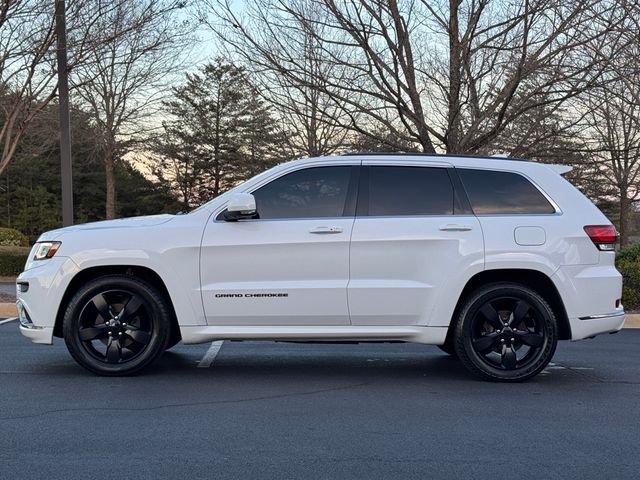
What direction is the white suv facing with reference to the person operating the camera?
facing to the left of the viewer

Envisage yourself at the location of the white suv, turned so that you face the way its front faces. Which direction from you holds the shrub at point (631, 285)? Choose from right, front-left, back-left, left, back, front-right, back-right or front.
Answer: back-right

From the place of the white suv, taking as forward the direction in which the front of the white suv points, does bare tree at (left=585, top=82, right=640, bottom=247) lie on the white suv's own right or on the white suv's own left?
on the white suv's own right

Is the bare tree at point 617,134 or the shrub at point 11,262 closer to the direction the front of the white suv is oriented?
the shrub
